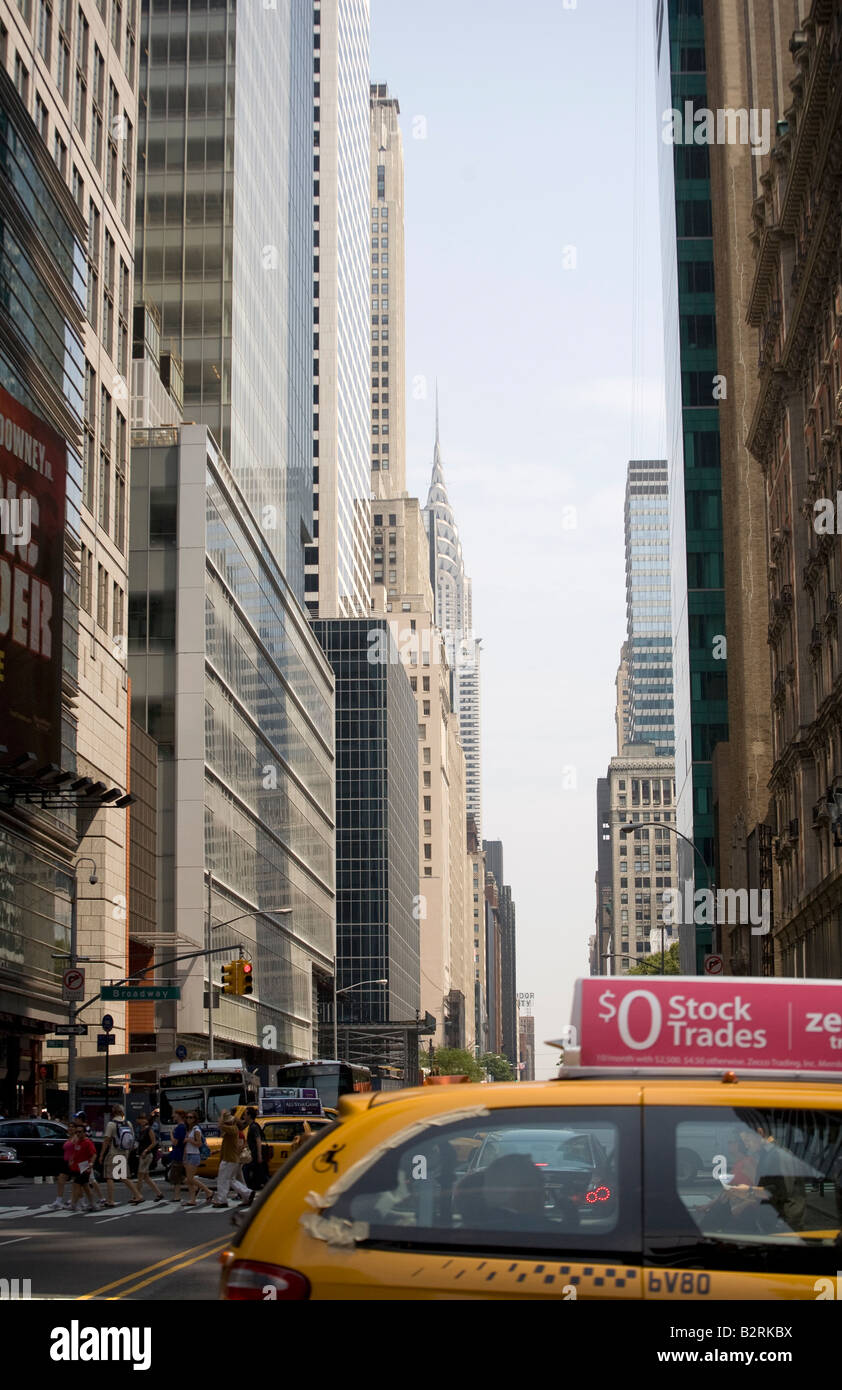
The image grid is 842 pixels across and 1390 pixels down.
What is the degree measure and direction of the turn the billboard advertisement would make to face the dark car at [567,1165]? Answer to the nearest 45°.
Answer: approximately 45° to its right

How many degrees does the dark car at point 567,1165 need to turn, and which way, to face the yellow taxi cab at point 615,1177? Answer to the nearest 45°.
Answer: approximately 180°

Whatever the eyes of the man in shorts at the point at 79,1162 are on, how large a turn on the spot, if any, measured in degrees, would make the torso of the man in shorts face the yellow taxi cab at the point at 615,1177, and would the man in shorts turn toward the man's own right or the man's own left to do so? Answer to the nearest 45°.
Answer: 0° — they already face it

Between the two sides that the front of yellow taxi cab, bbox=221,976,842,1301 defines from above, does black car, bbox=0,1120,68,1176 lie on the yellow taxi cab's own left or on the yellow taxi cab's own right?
on the yellow taxi cab's own left

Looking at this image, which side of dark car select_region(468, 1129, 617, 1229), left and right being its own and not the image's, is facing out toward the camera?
back

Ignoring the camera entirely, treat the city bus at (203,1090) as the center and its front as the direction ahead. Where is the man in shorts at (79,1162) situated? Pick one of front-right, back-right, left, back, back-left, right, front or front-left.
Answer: front

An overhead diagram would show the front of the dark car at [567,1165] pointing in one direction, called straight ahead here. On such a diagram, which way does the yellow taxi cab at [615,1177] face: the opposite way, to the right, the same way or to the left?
to the right

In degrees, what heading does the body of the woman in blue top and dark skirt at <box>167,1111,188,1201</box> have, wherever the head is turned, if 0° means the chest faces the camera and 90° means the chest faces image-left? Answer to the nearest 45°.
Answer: approximately 90°

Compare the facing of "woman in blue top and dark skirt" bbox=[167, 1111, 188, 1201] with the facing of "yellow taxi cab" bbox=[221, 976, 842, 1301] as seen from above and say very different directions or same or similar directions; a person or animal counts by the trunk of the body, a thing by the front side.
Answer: very different directions

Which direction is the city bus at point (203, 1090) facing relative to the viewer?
toward the camera

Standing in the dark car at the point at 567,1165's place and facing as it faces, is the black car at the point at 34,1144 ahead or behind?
ahead

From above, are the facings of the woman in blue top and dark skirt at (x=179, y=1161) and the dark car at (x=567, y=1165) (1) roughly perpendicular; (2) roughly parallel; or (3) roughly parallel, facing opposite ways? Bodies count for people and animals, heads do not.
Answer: roughly perpendicular

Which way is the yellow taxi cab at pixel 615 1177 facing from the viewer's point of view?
to the viewer's right

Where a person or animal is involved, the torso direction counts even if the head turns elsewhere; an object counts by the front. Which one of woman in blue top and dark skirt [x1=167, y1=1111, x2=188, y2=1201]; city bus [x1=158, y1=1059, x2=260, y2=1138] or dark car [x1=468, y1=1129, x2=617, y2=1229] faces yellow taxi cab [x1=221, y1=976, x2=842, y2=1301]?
the city bus
